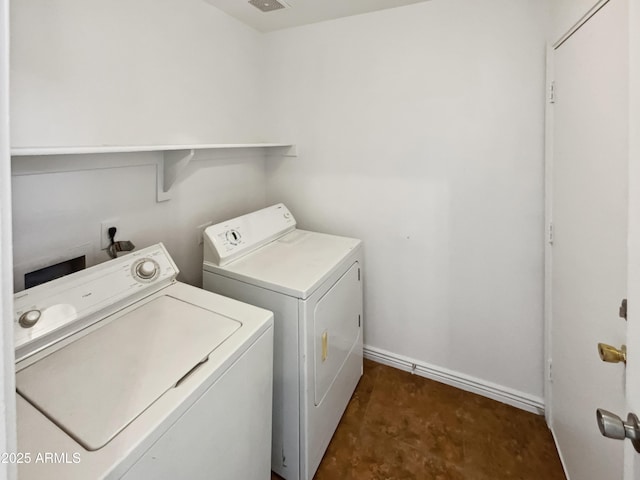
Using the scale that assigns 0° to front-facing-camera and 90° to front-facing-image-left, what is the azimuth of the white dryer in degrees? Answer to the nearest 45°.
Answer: approximately 315°

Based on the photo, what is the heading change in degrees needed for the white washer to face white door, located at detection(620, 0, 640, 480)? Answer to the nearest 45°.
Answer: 0° — it already faces it

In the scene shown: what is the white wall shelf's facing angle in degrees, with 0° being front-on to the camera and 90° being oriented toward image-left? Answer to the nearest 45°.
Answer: approximately 315°

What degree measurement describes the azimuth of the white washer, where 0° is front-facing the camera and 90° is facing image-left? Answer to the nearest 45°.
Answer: approximately 315°
